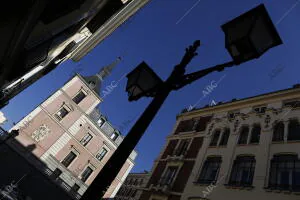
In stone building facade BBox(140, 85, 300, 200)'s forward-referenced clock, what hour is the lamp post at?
The lamp post is roughly at 11 o'clock from the stone building facade.

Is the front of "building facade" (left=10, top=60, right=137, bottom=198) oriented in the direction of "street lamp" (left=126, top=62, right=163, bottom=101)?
yes

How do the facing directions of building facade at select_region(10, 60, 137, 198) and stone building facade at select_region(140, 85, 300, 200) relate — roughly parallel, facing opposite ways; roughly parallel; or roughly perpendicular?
roughly perpendicular

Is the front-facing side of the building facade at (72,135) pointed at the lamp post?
yes

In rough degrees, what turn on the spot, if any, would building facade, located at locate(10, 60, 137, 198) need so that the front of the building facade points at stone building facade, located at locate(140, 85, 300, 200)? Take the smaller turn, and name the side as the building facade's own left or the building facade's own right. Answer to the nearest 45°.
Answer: approximately 45° to the building facade's own left

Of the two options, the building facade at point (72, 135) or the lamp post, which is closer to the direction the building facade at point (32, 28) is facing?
the lamp post

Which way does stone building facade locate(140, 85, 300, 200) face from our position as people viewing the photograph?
facing the viewer and to the left of the viewer

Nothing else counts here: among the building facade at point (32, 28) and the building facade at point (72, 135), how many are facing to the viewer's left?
0

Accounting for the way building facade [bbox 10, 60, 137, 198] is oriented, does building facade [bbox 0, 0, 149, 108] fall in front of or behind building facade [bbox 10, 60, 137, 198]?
in front

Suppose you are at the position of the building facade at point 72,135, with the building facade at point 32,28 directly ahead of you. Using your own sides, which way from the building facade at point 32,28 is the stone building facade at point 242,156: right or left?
left

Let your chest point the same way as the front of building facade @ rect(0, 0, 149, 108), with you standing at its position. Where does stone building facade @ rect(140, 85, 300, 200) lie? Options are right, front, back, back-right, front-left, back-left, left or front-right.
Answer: front-left

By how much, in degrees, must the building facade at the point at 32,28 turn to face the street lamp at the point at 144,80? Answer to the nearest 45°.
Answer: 0° — it already faces it

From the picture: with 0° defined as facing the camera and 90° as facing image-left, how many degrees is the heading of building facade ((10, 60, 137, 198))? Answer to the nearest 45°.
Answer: approximately 0°
